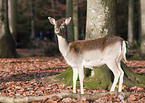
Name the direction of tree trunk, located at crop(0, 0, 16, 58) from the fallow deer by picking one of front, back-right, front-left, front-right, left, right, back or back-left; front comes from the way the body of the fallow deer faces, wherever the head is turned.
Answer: front-right

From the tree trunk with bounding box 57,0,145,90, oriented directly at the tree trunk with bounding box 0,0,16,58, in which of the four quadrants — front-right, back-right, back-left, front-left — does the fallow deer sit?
back-left

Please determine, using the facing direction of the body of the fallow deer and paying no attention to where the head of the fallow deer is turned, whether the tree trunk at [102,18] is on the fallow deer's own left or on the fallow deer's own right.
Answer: on the fallow deer's own right

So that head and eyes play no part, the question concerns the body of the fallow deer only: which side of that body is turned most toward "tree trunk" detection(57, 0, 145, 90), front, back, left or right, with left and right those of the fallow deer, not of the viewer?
right

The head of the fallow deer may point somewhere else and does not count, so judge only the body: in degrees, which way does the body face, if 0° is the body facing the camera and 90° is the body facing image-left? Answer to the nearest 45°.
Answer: approximately 90°

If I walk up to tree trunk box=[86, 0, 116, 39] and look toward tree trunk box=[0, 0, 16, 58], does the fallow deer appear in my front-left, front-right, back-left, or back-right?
back-left
